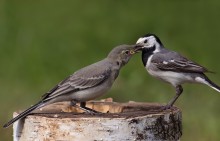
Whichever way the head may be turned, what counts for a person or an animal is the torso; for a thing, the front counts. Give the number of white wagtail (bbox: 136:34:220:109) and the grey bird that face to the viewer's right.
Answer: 1

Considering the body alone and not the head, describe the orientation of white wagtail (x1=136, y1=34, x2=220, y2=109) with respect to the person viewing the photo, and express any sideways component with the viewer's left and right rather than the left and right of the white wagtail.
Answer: facing to the left of the viewer

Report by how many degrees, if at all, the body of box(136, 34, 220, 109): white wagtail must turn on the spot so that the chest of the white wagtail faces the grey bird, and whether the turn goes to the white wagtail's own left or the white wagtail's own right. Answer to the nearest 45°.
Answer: approximately 45° to the white wagtail's own left

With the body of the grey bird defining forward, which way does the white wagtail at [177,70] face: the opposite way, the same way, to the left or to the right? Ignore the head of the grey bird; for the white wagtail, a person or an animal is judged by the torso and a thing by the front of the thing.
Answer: the opposite way

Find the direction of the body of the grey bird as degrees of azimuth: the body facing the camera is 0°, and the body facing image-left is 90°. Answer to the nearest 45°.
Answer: approximately 270°

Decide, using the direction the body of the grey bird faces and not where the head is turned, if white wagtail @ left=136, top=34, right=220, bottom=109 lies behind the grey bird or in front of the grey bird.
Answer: in front
